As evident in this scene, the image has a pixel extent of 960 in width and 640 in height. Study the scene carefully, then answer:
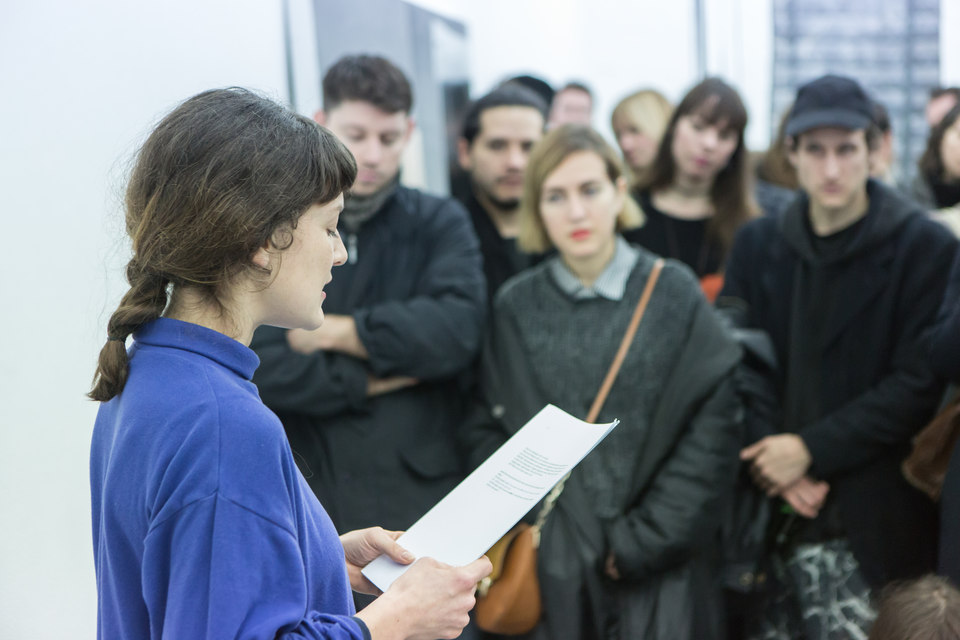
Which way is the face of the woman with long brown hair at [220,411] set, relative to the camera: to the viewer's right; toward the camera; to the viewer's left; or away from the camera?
to the viewer's right

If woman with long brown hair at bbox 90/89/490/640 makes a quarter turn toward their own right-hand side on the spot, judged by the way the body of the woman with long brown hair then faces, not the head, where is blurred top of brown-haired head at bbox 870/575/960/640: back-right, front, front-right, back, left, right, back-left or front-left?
left

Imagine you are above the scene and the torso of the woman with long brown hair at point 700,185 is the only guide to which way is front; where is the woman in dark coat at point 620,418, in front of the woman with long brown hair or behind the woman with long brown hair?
in front

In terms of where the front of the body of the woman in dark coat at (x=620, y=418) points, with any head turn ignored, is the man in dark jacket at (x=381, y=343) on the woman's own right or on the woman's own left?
on the woman's own right

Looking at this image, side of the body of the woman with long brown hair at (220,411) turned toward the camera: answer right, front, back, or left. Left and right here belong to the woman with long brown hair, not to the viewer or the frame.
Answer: right

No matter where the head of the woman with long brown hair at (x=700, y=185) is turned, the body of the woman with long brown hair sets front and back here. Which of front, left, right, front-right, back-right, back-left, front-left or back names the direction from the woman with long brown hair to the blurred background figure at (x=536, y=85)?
back-right

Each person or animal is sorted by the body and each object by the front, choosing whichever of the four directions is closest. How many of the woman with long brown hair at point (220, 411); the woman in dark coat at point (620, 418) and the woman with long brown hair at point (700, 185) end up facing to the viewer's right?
1

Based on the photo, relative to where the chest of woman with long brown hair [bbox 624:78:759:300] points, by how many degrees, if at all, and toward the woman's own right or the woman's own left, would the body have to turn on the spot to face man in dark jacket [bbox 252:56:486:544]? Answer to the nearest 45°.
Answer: approximately 45° to the woman's own right

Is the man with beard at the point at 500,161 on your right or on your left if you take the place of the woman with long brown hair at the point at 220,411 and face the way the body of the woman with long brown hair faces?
on your left

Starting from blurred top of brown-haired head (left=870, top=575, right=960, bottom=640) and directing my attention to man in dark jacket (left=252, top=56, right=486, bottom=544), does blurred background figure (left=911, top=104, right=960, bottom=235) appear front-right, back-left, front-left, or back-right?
front-right

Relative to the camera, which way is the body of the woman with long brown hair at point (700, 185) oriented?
toward the camera

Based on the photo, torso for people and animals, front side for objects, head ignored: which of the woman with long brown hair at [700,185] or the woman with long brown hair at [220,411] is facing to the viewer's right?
the woman with long brown hair at [220,411]

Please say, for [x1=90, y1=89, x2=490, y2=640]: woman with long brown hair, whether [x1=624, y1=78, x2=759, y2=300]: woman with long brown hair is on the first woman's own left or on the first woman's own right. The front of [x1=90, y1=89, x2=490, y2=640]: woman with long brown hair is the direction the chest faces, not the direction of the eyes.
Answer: on the first woman's own left
